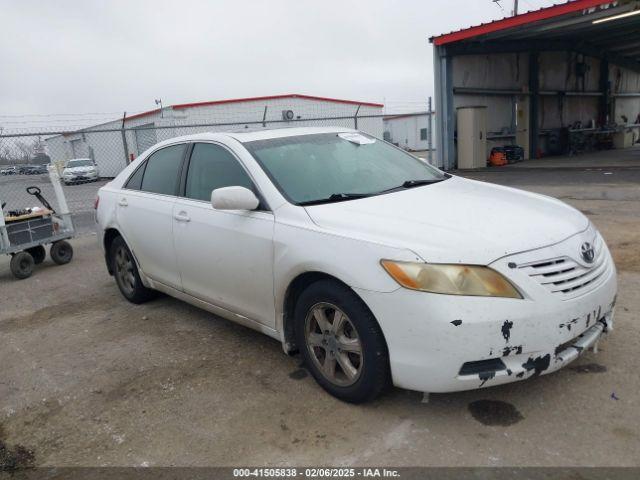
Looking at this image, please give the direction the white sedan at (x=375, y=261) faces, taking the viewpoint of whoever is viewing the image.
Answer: facing the viewer and to the right of the viewer

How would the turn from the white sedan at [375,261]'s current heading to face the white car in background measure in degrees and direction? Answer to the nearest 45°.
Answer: approximately 180°

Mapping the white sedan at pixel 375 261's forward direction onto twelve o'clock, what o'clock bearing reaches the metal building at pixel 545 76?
The metal building is roughly at 8 o'clock from the white sedan.

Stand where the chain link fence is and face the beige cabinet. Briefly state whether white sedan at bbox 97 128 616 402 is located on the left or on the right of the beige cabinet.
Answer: right

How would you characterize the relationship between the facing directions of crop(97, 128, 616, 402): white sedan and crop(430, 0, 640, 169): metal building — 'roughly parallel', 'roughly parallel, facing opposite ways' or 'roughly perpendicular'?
roughly perpendicular

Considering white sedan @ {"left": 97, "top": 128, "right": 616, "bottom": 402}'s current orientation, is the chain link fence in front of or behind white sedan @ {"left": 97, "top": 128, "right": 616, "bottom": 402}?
behind

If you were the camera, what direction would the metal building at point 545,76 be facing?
facing the viewer and to the left of the viewer

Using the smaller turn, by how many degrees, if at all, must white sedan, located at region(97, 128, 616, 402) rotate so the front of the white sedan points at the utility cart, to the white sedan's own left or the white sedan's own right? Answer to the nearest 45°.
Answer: approximately 180°

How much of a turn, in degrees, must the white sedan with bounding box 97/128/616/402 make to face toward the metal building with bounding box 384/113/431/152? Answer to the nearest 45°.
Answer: approximately 135° to its left

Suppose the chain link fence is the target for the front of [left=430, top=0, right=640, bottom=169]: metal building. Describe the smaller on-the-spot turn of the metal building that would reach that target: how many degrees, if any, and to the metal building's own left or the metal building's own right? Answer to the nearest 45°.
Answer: approximately 45° to the metal building's own right

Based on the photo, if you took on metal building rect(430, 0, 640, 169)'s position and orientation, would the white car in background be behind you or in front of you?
in front

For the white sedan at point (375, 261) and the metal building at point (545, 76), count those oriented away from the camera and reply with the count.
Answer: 0

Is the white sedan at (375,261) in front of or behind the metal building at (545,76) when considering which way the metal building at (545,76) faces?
in front
